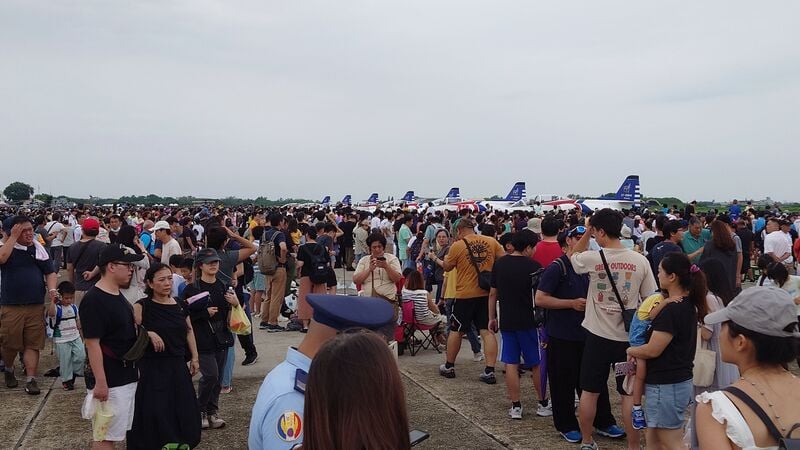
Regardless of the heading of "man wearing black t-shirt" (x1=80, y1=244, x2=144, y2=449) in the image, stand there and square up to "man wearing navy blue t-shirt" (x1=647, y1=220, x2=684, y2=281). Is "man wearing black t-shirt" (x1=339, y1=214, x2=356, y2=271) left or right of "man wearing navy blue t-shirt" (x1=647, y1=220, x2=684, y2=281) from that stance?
left

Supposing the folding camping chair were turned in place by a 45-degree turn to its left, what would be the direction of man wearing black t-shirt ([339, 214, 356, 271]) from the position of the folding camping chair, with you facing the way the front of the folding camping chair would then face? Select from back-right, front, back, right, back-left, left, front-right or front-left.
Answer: front

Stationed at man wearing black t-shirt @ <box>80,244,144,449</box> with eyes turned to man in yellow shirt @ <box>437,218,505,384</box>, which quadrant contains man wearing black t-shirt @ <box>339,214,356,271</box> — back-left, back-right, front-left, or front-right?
front-left

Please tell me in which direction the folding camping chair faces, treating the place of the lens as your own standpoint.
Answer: facing away from the viewer and to the right of the viewer

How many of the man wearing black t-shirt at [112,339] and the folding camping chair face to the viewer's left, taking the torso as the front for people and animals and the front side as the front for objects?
0
